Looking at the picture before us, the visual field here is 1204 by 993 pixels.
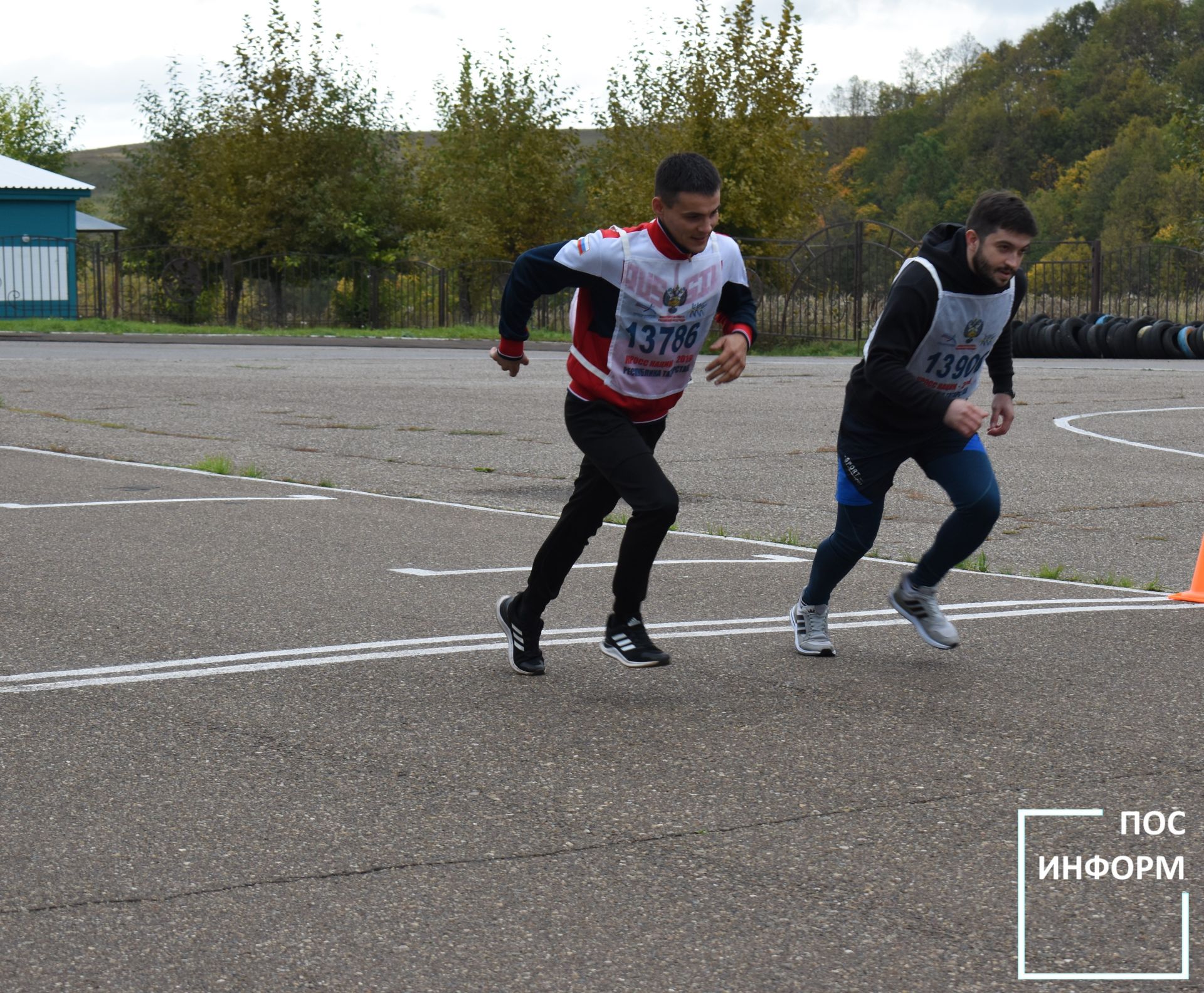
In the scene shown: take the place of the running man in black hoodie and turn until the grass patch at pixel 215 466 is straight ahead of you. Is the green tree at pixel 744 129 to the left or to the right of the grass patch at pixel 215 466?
right

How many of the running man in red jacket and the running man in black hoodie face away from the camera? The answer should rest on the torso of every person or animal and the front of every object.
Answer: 0

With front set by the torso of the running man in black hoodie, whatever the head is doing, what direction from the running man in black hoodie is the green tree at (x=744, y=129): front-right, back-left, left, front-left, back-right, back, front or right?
back-left

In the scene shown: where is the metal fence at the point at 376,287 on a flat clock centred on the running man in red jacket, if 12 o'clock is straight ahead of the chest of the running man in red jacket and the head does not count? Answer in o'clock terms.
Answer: The metal fence is roughly at 7 o'clock from the running man in red jacket.

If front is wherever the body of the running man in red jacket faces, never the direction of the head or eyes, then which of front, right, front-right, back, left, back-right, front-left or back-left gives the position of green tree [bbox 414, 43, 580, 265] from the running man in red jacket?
back-left

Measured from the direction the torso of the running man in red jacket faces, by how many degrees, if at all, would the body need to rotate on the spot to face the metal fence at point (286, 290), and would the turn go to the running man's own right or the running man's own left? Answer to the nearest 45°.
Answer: approximately 135° to the running man's own left

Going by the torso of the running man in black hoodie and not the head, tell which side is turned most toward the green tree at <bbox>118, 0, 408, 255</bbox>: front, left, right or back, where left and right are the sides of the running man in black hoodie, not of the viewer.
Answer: back

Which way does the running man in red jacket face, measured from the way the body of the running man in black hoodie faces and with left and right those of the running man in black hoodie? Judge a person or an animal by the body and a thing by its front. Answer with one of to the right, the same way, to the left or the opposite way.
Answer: the same way

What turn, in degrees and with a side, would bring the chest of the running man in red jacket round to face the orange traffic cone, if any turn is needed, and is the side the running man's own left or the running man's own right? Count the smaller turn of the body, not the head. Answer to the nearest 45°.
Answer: approximately 90° to the running man's own left

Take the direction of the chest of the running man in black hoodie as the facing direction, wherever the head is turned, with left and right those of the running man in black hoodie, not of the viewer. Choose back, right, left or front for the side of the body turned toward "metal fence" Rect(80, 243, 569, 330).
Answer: back

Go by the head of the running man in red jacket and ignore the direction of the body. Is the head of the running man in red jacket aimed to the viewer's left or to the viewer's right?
to the viewer's right

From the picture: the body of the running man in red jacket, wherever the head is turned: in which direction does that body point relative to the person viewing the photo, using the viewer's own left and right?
facing the viewer and to the right of the viewer
